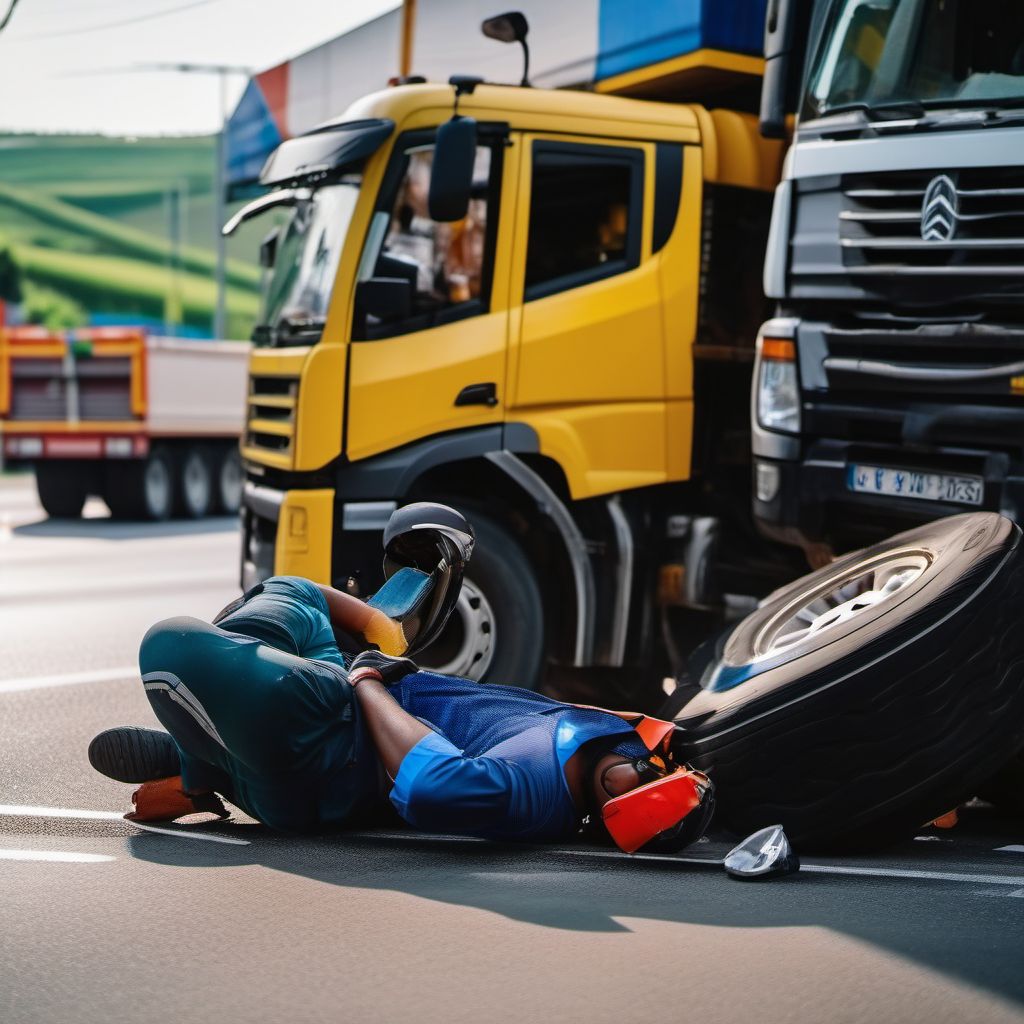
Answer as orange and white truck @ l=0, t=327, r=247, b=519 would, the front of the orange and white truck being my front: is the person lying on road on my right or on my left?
on my right

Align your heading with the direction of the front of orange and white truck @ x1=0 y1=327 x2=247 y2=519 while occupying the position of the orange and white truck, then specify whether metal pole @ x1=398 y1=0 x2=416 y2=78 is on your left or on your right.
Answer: on your right

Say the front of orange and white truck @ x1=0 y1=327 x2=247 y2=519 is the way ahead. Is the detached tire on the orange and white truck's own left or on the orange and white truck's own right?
on the orange and white truck's own right

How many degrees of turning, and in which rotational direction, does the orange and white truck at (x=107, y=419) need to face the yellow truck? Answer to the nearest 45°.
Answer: approximately 135° to its right

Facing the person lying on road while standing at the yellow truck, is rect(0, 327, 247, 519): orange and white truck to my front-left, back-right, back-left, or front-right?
back-right

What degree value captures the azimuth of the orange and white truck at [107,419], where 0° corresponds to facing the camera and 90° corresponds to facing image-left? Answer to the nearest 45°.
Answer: approximately 225°
